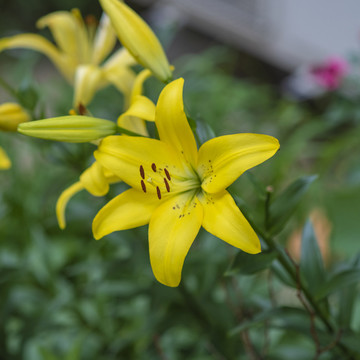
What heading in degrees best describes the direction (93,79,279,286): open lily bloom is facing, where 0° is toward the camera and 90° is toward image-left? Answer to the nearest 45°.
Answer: approximately 45°
